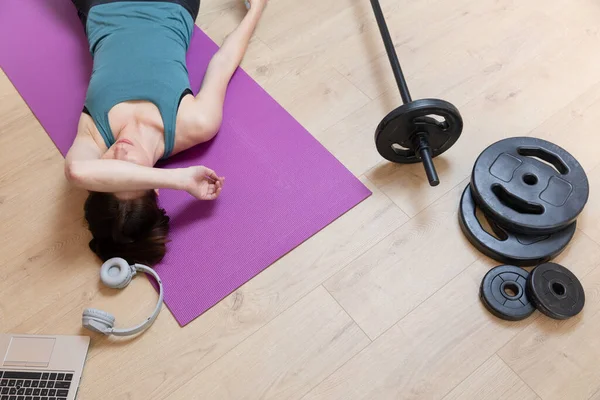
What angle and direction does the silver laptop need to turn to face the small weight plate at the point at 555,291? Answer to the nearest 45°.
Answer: approximately 135° to its right

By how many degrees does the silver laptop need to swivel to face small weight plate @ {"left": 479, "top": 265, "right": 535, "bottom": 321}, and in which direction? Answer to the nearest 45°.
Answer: approximately 135° to its right

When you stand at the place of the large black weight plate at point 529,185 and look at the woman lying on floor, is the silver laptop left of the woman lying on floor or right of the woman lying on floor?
left

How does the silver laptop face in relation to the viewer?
away from the camera

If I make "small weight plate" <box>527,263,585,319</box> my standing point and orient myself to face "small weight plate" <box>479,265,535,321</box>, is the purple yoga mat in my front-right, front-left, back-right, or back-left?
front-right

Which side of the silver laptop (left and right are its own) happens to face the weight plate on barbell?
right
